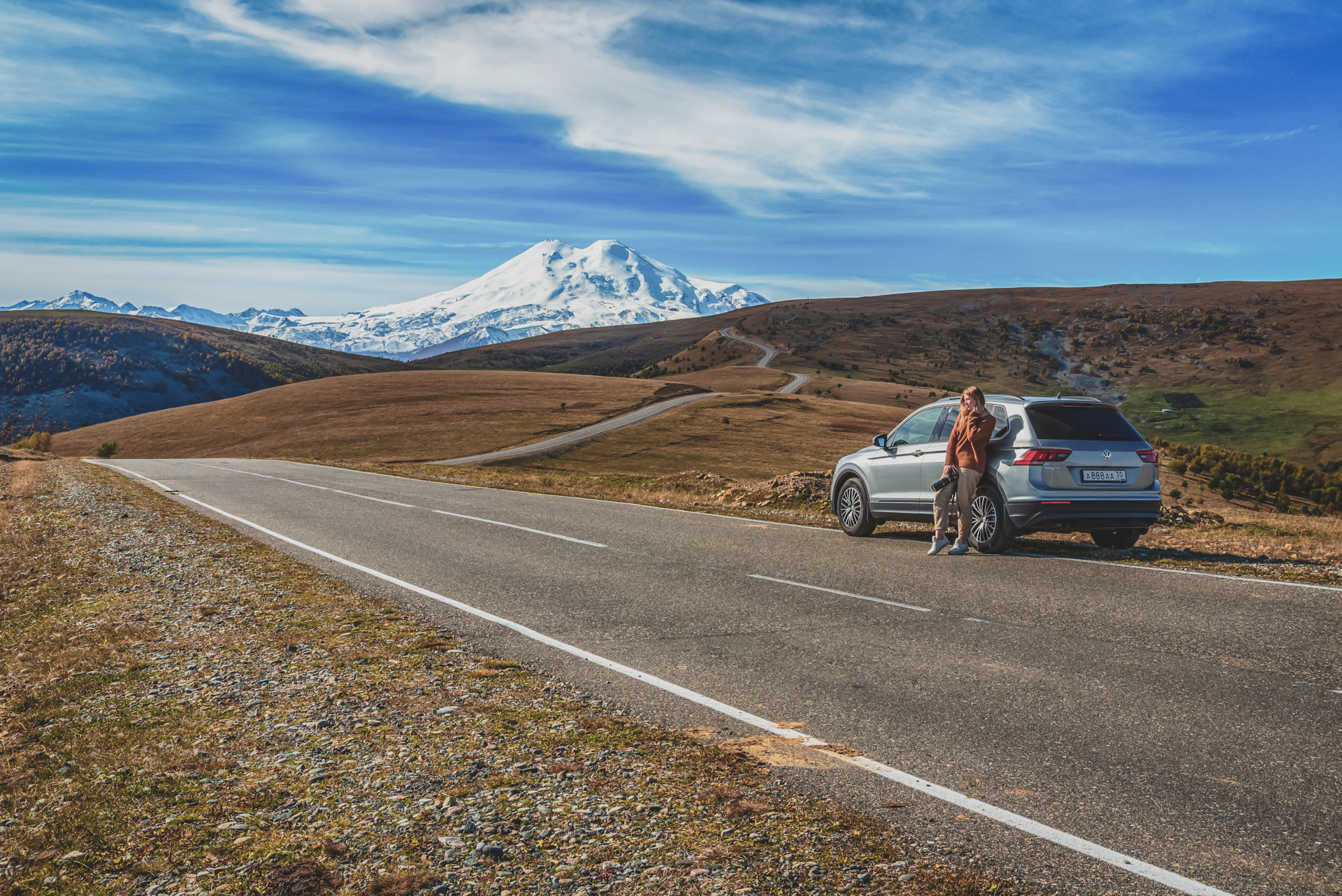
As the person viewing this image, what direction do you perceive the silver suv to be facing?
facing away from the viewer and to the left of the viewer
